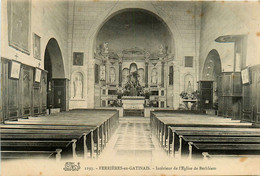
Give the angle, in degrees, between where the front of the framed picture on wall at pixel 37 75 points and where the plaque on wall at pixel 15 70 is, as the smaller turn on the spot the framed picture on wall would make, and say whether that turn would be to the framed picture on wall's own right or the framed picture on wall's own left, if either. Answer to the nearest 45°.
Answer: approximately 45° to the framed picture on wall's own right

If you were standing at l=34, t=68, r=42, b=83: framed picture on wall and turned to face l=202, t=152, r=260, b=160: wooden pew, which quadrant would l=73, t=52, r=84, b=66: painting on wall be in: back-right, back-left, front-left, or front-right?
back-left

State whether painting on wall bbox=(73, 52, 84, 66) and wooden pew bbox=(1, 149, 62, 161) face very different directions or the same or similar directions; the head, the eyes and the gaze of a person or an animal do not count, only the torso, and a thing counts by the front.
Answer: very different directions

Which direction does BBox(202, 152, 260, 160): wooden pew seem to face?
away from the camera

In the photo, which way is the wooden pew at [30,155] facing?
away from the camera

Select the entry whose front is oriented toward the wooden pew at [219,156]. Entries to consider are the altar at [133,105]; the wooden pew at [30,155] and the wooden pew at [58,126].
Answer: the altar
